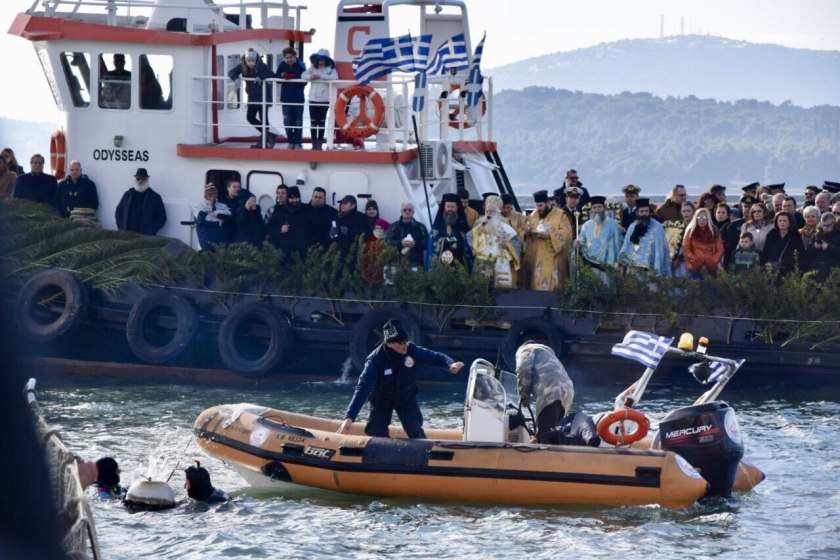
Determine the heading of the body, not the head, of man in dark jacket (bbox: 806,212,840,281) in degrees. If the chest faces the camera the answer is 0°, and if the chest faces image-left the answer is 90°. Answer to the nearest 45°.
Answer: approximately 45°

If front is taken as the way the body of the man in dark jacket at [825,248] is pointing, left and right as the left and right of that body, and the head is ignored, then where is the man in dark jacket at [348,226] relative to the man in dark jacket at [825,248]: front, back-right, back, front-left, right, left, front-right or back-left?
front-right

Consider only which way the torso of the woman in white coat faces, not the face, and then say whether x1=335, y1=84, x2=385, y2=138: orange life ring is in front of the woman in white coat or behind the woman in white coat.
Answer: in front

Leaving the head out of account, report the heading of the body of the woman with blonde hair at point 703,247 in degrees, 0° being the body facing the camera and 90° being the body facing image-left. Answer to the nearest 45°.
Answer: approximately 0°

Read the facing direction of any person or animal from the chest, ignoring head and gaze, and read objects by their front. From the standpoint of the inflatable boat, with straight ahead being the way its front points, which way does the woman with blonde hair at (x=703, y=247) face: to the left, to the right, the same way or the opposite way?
to the left

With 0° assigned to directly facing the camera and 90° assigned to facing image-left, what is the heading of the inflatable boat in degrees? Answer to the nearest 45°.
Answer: approximately 90°
